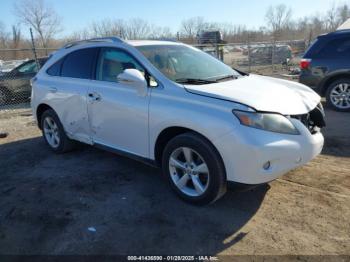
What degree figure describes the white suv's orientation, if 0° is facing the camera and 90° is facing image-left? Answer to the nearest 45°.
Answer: approximately 315°

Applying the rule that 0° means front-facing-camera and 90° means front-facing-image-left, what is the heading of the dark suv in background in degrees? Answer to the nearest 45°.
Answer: approximately 270°

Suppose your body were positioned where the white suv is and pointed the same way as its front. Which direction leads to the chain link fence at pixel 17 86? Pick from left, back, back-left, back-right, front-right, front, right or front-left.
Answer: back

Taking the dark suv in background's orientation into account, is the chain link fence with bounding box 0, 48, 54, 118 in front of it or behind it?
behind
